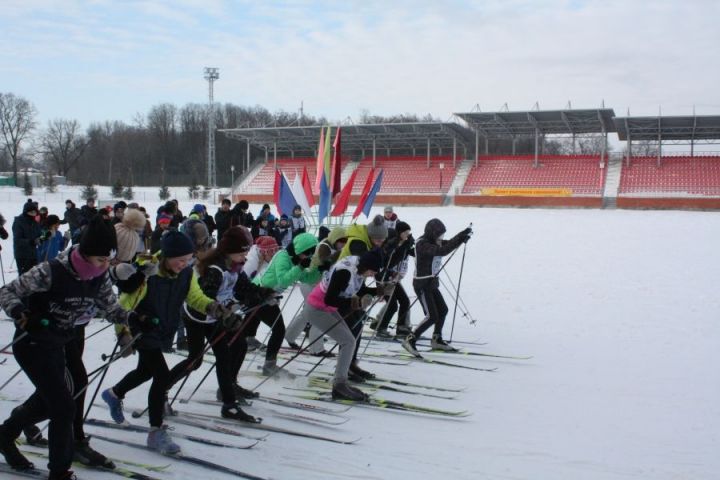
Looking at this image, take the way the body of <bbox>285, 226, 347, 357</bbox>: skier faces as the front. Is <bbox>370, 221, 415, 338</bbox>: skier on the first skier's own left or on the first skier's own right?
on the first skier's own left

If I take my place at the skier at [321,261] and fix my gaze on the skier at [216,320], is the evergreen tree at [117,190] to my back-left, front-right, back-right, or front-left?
back-right

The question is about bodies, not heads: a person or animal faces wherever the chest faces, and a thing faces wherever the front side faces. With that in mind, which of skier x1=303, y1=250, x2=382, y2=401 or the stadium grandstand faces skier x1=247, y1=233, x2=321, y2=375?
the stadium grandstand
